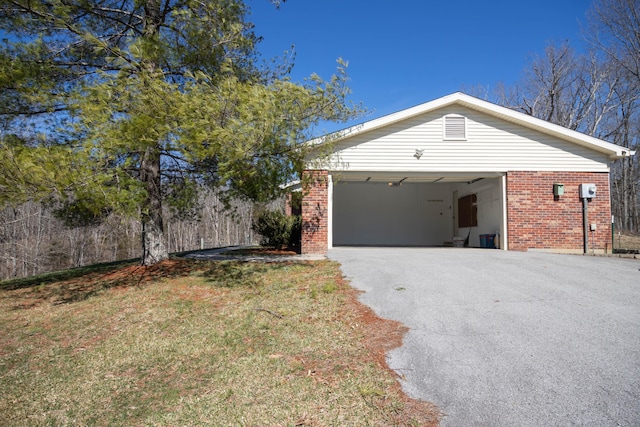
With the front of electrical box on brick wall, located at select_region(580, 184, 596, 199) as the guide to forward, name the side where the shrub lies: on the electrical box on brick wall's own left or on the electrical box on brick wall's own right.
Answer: on the electrical box on brick wall's own right

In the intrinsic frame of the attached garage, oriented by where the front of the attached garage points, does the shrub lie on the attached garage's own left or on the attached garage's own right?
on the attached garage's own right

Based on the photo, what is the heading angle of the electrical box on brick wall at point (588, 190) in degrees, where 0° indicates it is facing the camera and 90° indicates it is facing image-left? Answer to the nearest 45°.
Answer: approximately 0°

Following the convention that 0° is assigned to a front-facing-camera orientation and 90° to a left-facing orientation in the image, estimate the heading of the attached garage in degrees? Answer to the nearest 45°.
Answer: approximately 0°
